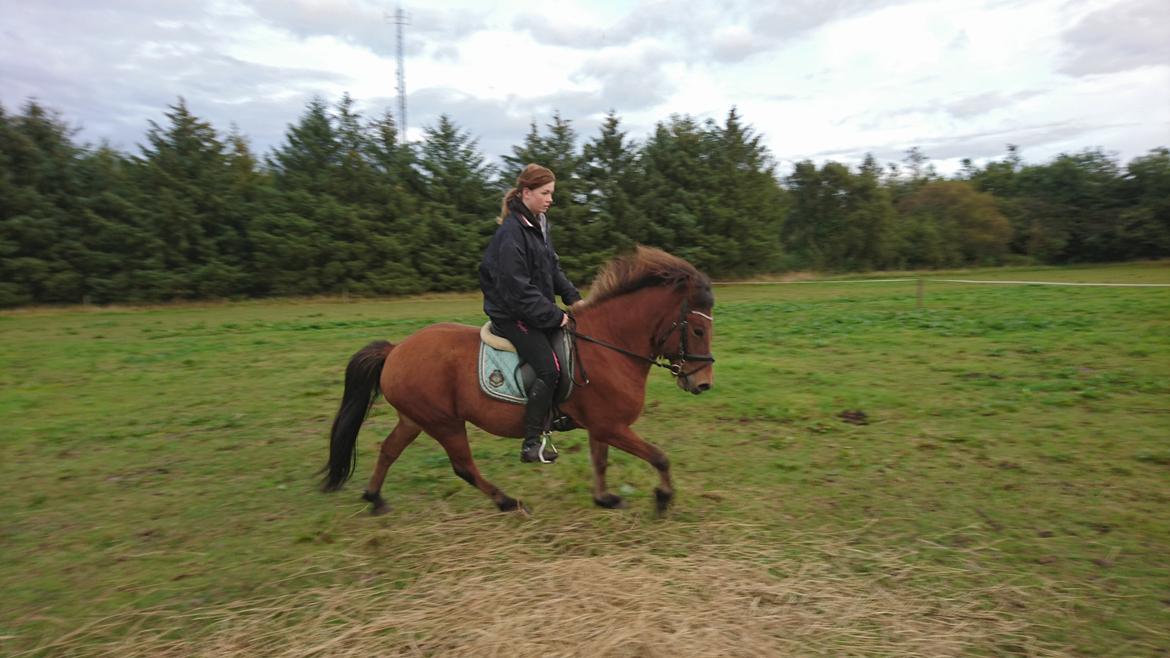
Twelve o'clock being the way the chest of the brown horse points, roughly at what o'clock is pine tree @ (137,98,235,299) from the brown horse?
The pine tree is roughly at 8 o'clock from the brown horse.

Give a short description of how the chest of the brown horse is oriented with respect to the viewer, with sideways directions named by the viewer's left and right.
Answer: facing to the right of the viewer

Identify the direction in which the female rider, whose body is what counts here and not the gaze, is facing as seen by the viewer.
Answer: to the viewer's right

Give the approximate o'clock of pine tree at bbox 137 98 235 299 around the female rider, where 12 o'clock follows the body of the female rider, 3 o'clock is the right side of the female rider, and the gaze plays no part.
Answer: The pine tree is roughly at 8 o'clock from the female rider.
